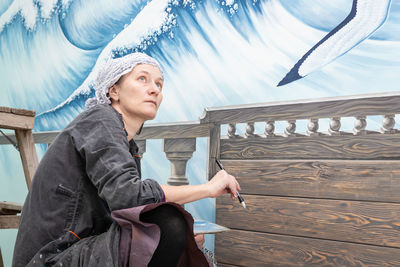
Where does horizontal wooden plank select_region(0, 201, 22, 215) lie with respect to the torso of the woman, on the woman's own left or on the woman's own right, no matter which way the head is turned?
on the woman's own left

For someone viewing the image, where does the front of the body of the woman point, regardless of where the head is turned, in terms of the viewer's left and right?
facing to the right of the viewer

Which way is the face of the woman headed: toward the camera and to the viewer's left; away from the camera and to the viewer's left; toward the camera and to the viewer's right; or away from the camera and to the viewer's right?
toward the camera and to the viewer's right
